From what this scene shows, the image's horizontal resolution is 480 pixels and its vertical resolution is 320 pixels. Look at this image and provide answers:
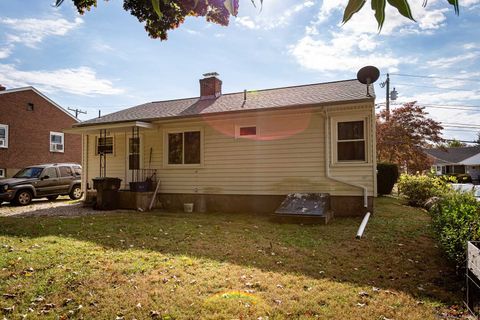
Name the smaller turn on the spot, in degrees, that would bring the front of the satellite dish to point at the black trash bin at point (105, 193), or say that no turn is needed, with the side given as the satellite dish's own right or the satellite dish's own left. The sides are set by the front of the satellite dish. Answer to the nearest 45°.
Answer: approximately 90° to the satellite dish's own left

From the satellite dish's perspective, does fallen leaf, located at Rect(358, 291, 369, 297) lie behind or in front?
behind

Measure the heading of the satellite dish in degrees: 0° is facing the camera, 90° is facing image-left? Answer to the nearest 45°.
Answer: approximately 180°

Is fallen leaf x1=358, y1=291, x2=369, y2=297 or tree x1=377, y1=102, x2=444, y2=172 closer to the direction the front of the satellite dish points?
the tree

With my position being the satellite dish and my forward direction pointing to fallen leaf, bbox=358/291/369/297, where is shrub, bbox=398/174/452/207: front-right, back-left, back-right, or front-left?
back-left

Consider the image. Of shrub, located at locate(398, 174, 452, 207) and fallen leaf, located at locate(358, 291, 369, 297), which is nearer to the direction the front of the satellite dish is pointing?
the shrub

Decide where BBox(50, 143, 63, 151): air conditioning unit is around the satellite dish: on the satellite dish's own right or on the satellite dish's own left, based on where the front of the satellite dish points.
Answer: on the satellite dish's own left
